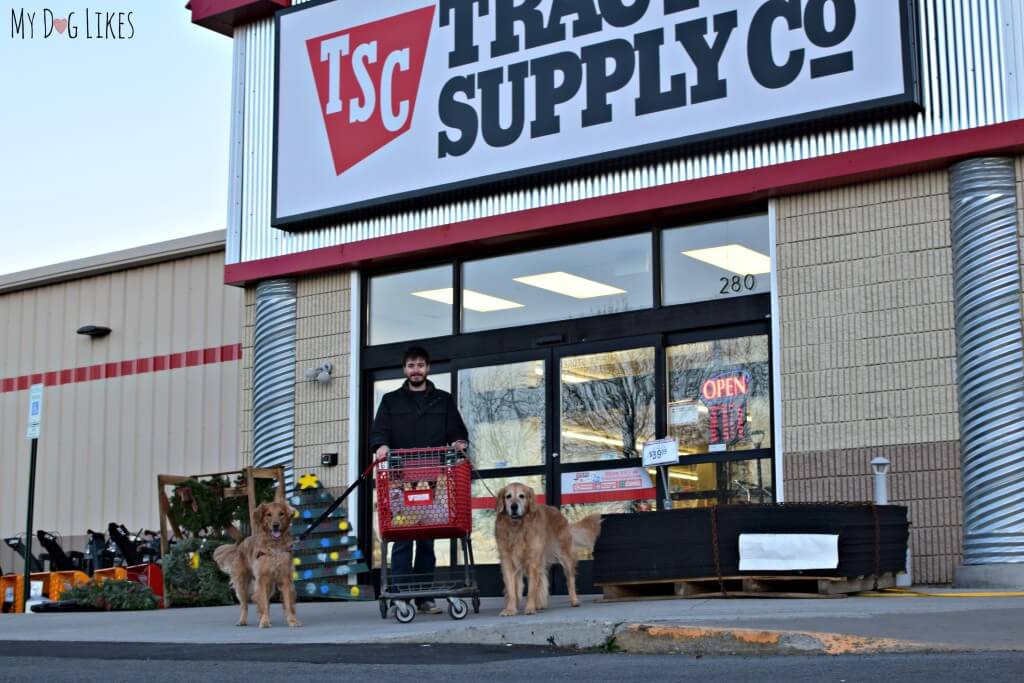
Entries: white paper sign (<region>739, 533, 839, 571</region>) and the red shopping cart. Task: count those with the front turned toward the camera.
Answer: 2

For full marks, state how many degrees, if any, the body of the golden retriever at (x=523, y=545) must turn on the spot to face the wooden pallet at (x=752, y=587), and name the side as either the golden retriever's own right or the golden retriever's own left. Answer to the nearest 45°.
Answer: approximately 135° to the golden retriever's own left

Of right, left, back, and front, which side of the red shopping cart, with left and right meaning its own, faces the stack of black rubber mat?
left

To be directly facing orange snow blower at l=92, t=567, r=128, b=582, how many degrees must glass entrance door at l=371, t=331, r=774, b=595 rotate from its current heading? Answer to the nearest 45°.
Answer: approximately 90° to its right

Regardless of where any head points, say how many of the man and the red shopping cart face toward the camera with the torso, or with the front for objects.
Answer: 2

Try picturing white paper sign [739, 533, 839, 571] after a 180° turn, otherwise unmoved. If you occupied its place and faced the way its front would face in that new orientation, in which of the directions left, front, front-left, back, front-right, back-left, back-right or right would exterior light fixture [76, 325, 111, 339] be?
front-left

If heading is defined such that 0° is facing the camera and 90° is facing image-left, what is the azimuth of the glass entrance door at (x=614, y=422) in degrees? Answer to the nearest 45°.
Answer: approximately 0°

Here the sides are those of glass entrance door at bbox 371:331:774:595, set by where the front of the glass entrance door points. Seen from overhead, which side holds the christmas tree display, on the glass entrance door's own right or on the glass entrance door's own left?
on the glass entrance door's own right

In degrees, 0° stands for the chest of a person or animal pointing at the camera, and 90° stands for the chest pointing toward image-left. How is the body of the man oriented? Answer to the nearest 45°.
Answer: approximately 0°
